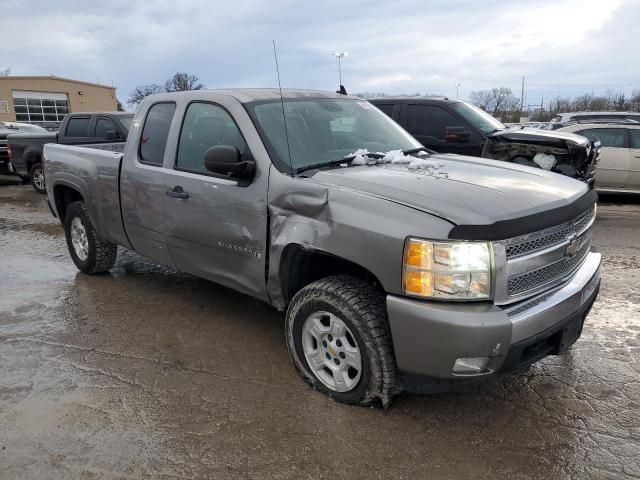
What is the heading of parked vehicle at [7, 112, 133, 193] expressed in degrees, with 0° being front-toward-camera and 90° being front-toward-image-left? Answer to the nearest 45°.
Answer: approximately 270°

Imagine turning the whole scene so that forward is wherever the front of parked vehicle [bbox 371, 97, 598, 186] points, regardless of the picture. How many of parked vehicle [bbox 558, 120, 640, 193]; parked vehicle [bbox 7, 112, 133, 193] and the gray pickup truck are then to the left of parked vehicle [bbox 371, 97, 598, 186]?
1

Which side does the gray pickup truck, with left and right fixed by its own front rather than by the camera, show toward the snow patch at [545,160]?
left

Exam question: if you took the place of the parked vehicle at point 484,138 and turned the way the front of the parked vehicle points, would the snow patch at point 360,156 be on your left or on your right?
on your right

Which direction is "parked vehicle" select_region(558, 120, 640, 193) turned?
to the viewer's right

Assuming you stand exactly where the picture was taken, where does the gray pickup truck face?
facing the viewer and to the right of the viewer

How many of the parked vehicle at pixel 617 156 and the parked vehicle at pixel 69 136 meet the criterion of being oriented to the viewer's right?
2

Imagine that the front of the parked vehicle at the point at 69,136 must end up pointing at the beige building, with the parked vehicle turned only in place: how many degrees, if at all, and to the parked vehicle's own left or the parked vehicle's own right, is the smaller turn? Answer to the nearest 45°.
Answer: approximately 90° to the parked vehicle's own left
